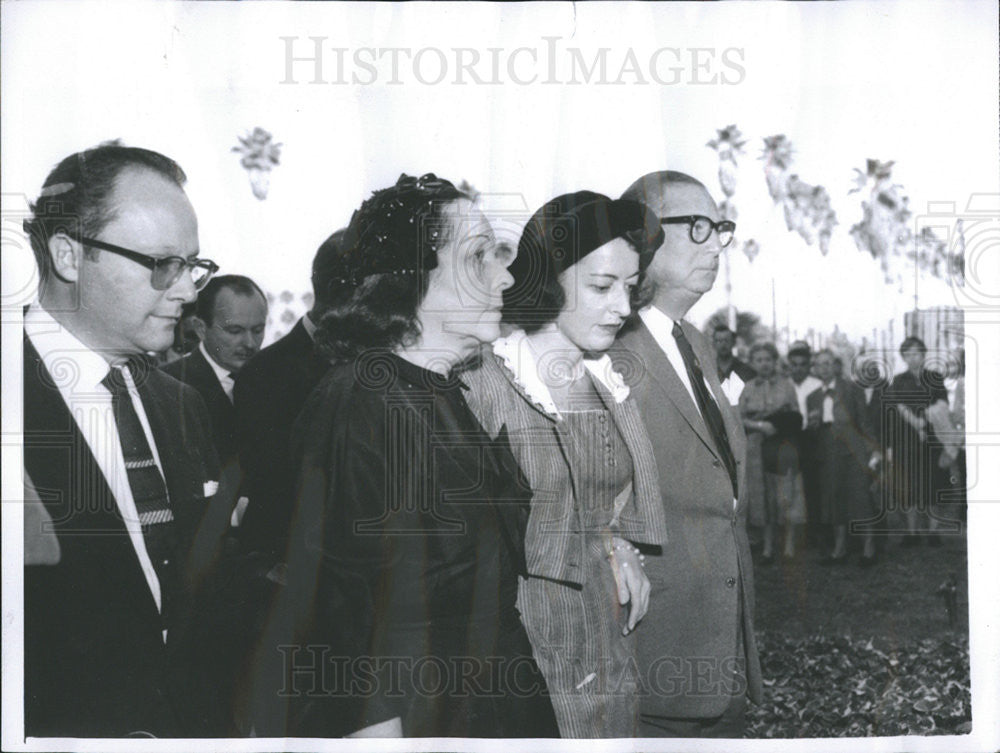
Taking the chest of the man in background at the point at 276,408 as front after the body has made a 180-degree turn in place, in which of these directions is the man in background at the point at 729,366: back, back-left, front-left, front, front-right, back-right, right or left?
back

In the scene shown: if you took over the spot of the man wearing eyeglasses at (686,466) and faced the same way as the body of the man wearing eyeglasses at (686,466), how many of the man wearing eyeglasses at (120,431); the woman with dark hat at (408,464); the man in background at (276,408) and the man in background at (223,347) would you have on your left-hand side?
0

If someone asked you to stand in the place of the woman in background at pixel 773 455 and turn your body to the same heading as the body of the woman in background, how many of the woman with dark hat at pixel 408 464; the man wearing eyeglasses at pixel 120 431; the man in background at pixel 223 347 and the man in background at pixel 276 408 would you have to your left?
0

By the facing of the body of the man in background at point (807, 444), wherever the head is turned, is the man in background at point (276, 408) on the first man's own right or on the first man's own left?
on the first man's own right

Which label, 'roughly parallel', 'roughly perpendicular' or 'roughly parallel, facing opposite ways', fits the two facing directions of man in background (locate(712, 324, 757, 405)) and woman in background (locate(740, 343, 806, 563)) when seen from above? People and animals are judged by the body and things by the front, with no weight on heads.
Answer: roughly parallel

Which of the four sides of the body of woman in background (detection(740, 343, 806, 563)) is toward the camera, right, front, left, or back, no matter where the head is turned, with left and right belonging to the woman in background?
front

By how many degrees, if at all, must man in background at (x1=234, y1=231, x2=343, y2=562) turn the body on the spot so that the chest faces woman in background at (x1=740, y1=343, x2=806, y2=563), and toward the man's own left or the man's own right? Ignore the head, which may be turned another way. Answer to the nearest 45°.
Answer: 0° — they already face them

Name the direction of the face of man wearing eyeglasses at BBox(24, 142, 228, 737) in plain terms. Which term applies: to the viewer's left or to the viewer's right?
to the viewer's right

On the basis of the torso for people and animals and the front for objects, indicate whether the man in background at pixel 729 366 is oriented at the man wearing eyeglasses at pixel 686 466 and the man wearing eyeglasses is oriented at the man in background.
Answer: no

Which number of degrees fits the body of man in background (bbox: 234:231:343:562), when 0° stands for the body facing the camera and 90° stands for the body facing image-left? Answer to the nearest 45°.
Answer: approximately 270°

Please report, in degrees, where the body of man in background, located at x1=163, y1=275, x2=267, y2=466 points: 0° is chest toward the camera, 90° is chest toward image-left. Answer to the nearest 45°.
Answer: approximately 315°

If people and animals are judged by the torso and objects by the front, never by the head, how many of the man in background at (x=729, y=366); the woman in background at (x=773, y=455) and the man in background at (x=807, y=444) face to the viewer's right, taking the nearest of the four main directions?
0

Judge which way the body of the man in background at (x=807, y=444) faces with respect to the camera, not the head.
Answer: toward the camera

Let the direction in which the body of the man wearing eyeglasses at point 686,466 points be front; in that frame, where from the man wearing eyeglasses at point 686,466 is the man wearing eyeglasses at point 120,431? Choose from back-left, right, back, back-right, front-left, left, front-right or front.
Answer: back-right

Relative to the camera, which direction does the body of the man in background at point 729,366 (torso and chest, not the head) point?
toward the camera

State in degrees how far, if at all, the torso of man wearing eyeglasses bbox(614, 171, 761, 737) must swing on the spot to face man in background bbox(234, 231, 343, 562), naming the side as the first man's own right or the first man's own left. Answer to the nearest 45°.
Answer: approximately 135° to the first man's own right

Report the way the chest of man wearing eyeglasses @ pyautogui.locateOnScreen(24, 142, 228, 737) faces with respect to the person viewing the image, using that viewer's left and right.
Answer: facing the viewer and to the right of the viewer

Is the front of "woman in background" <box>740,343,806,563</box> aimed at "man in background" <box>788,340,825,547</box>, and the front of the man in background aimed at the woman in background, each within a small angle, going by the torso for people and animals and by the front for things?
no
